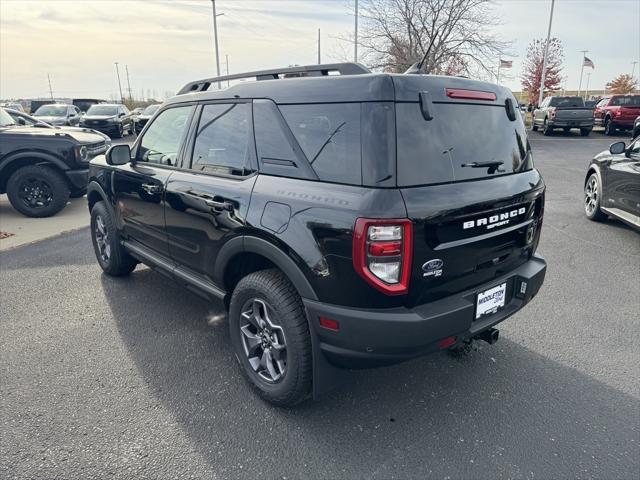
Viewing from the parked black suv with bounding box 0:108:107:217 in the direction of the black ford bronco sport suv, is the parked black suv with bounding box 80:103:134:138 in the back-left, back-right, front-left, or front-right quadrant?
back-left

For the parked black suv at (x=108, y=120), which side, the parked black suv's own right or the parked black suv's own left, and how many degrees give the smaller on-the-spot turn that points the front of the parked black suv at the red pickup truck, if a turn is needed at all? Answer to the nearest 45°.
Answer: approximately 90° to the parked black suv's own left

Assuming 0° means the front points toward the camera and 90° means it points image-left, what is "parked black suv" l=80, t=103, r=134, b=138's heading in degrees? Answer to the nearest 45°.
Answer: approximately 45°

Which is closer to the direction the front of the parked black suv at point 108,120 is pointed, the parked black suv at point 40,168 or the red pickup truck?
the parked black suv

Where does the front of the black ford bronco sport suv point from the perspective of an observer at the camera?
facing away from the viewer and to the left of the viewer

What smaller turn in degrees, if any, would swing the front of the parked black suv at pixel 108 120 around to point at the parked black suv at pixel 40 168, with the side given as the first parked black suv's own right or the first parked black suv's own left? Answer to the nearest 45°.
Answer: approximately 45° to the first parked black suv's own left

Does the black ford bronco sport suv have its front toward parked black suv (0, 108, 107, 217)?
yes
